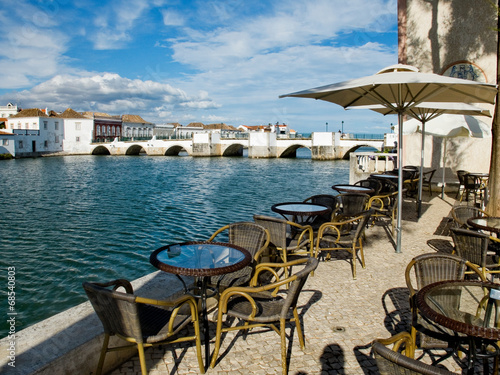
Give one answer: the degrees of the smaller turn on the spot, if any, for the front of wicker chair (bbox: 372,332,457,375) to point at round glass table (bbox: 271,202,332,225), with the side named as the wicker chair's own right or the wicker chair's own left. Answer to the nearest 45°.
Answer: approximately 45° to the wicker chair's own left

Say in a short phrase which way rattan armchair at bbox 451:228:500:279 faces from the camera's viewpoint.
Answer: facing away from the viewer and to the right of the viewer

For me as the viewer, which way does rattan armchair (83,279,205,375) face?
facing away from the viewer and to the right of the viewer

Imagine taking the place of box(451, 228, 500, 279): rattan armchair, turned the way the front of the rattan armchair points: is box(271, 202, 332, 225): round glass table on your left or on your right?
on your left

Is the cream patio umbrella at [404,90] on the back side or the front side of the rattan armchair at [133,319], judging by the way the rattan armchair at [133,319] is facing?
on the front side

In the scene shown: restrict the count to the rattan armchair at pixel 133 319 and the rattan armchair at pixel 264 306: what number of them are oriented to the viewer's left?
1

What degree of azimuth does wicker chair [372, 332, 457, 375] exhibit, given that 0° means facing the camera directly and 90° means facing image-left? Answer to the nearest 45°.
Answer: approximately 225°

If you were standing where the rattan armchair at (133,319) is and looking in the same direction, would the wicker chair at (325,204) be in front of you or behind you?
in front

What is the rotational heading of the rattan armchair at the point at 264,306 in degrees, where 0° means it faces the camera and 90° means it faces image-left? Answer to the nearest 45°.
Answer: approximately 90°
